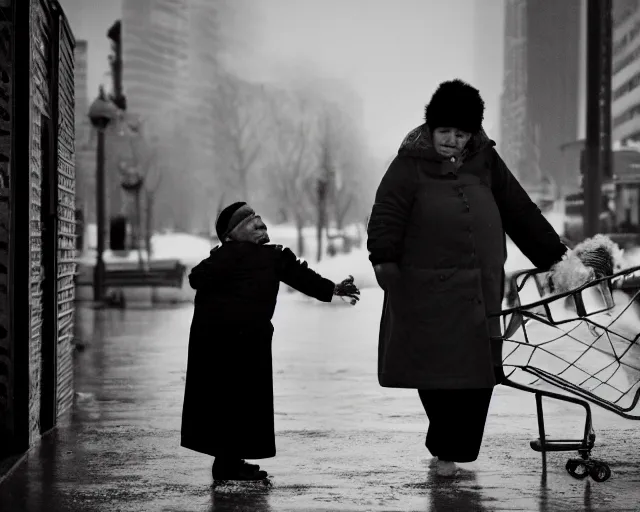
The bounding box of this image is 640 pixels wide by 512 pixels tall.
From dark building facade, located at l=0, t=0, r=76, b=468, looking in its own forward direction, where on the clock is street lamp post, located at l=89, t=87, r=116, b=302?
The street lamp post is roughly at 9 o'clock from the dark building facade.

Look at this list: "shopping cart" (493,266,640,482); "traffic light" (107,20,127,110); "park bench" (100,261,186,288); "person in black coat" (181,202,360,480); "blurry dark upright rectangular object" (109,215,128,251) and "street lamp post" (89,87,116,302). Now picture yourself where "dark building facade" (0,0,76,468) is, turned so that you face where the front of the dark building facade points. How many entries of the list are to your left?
4

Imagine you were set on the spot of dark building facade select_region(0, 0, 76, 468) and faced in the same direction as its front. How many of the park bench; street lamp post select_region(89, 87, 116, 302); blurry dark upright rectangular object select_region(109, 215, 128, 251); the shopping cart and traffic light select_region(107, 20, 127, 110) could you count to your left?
4

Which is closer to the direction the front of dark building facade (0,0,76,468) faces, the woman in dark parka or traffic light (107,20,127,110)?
the woman in dark parka

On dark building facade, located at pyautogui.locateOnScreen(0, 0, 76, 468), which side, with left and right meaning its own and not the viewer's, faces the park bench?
left

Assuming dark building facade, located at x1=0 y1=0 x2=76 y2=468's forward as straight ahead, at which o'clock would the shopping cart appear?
The shopping cart is roughly at 1 o'clock from the dark building facade.

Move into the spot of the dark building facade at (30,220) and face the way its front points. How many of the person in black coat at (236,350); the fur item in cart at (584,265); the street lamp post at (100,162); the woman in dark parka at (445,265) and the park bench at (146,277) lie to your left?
2

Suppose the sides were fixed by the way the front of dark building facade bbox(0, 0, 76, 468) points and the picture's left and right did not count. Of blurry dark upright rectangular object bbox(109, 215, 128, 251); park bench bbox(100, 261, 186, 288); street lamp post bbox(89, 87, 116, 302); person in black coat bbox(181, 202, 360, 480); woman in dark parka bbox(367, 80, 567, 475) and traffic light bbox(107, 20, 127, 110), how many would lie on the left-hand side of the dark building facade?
4

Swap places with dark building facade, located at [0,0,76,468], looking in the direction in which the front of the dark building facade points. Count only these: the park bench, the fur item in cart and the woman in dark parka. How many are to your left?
1

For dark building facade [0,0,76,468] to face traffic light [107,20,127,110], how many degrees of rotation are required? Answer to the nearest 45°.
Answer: approximately 90° to its left

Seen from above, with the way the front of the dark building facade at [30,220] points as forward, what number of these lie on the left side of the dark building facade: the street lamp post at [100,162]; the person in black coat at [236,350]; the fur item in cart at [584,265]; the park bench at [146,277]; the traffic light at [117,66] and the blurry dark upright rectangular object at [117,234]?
4

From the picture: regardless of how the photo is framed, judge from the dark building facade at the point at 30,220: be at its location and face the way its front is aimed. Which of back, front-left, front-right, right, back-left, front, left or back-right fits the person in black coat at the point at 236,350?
front-right

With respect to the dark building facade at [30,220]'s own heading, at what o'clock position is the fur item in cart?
The fur item in cart is roughly at 1 o'clock from the dark building facade.

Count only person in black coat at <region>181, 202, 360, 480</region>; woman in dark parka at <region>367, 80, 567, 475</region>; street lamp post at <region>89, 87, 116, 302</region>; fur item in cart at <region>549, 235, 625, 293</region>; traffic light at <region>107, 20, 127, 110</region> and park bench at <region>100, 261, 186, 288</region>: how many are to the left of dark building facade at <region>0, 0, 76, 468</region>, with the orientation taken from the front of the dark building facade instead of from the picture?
3

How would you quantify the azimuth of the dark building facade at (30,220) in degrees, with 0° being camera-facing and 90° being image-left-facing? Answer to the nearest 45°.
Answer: approximately 270°
